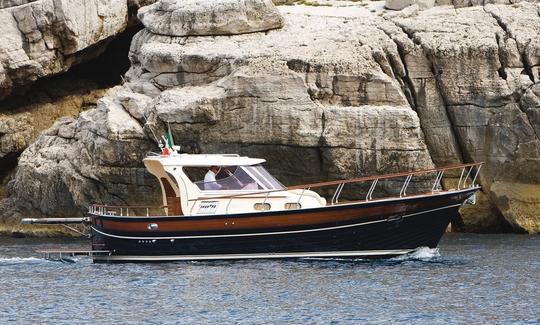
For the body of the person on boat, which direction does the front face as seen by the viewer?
to the viewer's right

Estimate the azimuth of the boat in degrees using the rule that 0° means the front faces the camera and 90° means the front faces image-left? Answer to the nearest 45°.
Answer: approximately 270°
